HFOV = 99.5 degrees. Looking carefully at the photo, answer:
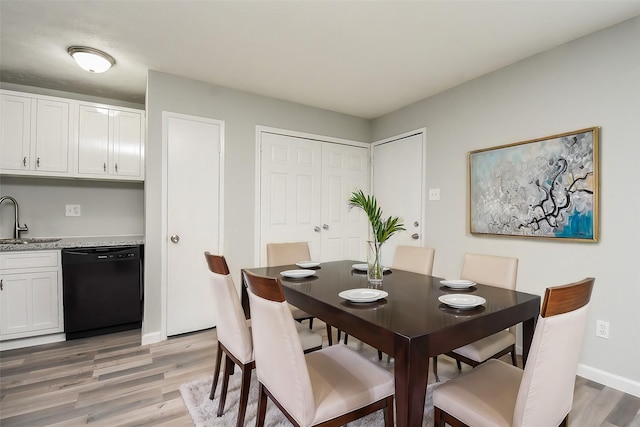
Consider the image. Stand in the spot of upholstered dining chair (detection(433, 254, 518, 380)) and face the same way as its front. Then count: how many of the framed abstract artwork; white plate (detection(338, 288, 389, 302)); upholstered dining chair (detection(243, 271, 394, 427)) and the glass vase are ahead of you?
3

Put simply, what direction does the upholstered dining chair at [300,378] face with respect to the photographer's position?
facing away from the viewer and to the right of the viewer

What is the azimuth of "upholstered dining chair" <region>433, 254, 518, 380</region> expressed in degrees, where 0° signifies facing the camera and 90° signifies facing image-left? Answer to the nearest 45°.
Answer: approximately 45°

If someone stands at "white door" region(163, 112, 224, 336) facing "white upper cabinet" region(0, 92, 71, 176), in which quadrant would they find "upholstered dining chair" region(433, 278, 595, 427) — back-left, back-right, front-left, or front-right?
back-left

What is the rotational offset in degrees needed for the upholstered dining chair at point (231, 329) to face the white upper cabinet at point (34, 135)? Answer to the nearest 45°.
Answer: approximately 90° to its left

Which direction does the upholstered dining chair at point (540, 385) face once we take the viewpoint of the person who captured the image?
facing away from the viewer and to the left of the viewer
